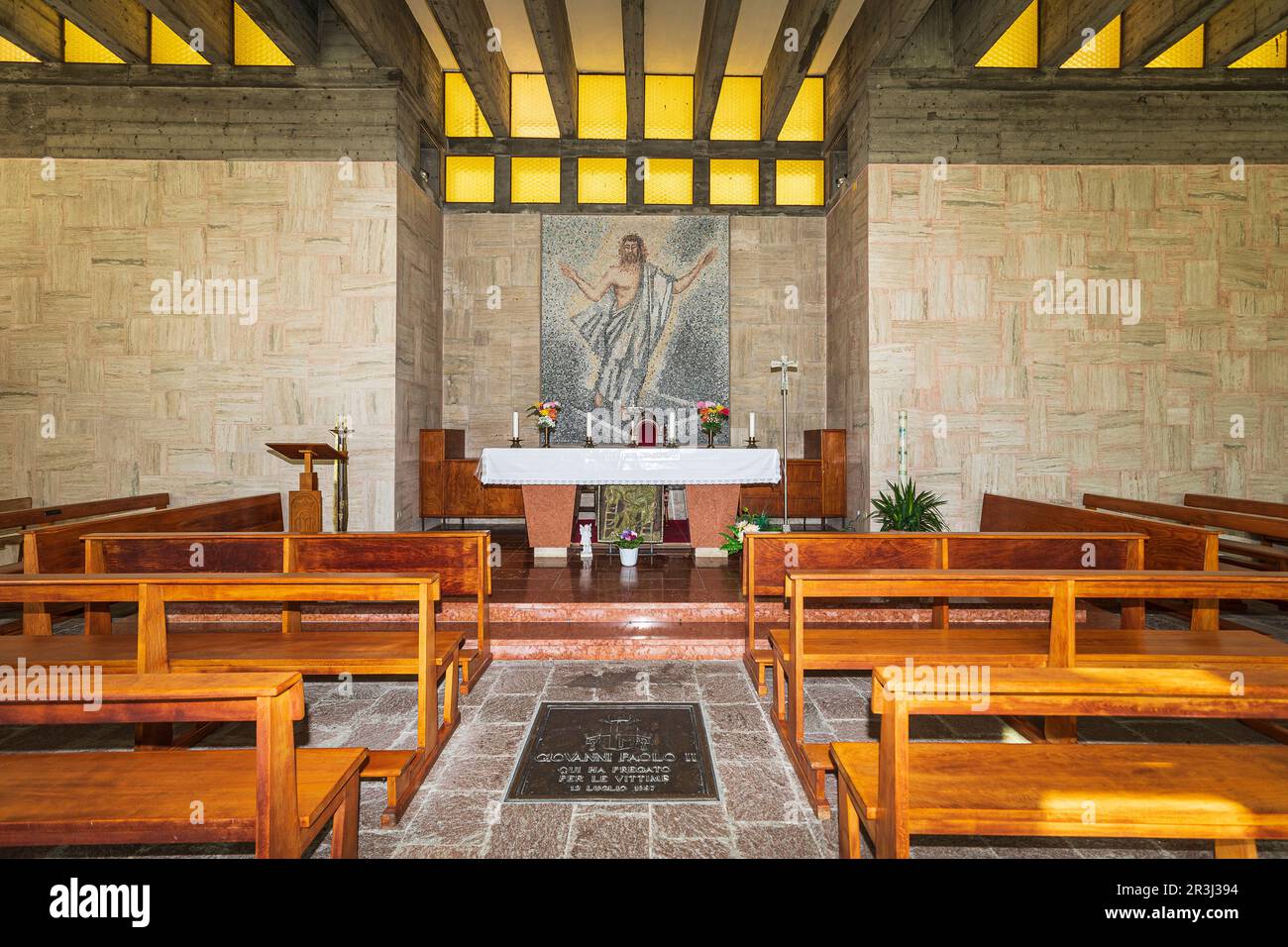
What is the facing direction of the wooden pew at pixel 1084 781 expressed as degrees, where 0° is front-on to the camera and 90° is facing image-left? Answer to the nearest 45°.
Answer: approximately 180°

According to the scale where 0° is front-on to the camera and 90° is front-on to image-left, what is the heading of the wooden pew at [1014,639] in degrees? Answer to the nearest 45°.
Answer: approximately 180°

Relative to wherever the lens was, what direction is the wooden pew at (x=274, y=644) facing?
facing away from the viewer

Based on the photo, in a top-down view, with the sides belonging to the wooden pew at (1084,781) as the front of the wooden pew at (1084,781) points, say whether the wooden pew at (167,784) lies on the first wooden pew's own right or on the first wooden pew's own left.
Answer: on the first wooden pew's own left

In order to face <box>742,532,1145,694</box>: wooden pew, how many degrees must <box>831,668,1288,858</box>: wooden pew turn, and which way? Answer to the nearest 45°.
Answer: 0° — it already faces it

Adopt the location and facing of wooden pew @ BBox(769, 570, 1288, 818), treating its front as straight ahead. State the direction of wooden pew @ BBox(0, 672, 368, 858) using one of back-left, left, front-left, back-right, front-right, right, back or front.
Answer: back-left
